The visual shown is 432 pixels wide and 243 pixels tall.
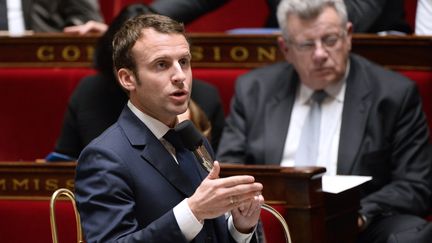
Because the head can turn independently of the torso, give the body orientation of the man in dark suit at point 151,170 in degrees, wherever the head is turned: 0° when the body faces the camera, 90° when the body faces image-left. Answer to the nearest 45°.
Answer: approximately 315°

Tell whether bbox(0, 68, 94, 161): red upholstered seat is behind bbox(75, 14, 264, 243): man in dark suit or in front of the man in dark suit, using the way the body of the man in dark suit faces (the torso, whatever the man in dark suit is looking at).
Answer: behind
